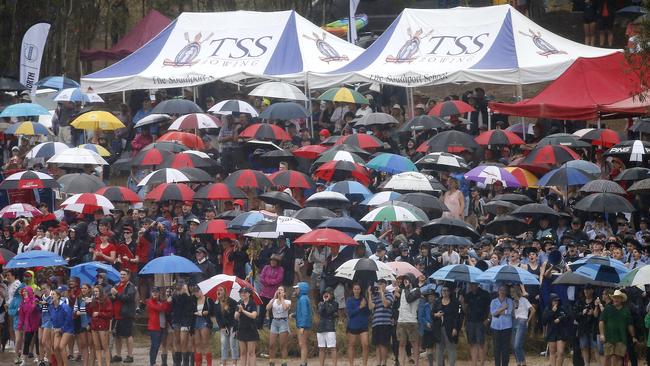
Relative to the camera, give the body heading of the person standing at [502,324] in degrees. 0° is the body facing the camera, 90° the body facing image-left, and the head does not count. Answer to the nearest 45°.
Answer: approximately 0°

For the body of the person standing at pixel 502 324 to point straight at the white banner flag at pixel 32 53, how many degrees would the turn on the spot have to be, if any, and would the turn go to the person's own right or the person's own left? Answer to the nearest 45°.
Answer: approximately 135° to the person's own right

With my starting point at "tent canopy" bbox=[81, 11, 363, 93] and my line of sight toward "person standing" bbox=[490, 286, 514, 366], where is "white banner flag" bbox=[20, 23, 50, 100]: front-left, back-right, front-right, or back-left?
back-right
